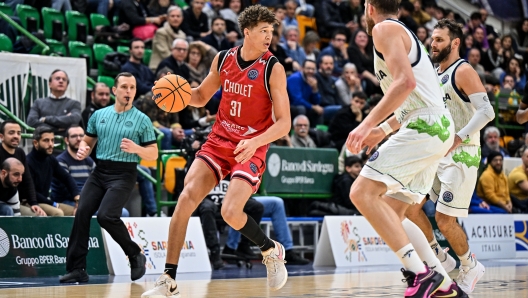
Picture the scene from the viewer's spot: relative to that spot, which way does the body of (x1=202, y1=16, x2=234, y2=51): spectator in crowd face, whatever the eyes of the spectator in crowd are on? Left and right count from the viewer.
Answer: facing the viewer

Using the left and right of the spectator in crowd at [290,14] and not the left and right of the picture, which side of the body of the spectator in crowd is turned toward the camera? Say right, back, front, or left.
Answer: front

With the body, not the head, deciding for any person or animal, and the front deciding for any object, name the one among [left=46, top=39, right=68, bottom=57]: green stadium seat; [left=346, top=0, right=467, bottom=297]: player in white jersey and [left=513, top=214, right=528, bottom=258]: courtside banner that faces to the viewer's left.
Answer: the player in white jersey

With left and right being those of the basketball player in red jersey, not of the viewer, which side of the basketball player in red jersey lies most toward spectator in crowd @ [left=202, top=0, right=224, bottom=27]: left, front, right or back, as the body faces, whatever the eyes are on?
back

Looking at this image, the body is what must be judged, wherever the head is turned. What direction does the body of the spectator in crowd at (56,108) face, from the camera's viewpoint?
toward the camera

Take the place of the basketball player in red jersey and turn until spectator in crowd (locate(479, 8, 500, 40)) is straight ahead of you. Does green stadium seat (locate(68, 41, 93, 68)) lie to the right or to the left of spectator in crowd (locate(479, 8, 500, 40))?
left

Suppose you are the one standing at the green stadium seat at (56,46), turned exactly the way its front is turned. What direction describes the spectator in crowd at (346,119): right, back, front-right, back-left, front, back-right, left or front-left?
front-left

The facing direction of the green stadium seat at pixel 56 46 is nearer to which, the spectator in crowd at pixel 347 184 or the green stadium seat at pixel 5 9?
the spectator in crowd

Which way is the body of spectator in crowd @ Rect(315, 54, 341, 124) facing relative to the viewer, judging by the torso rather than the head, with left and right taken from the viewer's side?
facing the viewer and to the right of the viewer

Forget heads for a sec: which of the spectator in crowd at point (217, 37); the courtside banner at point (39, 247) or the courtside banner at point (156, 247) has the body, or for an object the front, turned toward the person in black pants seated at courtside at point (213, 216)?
the spectator in crowd at point (217, 37)
